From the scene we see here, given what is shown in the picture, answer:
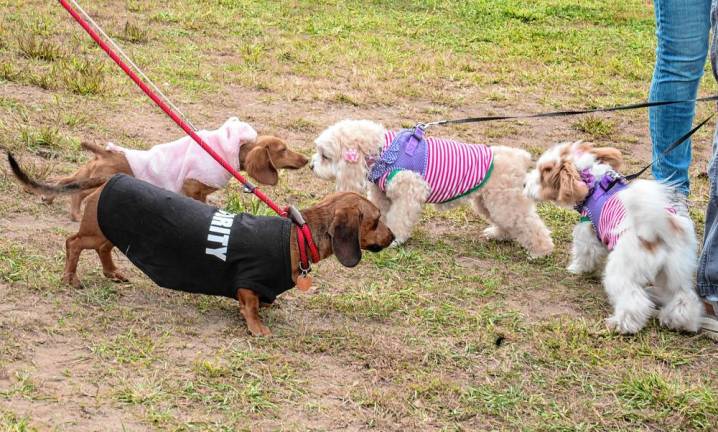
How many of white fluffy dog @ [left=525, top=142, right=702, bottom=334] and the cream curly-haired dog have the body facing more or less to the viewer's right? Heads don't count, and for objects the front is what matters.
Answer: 0

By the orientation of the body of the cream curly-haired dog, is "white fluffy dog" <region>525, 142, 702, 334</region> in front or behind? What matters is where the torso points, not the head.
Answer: behind

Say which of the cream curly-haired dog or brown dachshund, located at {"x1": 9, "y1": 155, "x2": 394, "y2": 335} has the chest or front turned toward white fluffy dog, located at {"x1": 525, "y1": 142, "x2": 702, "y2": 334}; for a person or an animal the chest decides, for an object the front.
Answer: the brown dachshund

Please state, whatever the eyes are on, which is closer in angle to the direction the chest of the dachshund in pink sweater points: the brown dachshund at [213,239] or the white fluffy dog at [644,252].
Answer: the white fluffy dog

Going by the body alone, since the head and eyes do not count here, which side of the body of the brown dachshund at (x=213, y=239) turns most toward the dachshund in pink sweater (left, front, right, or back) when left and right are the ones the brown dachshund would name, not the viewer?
left

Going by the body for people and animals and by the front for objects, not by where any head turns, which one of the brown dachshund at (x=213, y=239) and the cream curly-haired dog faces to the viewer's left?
the cream curly-haired dog

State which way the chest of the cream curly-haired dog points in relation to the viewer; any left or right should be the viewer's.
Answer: facing to the left of the viewer

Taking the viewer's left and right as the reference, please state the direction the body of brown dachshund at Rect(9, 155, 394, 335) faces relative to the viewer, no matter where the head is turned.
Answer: facing to the right of the viewer

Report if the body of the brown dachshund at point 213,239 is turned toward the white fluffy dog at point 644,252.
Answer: yes

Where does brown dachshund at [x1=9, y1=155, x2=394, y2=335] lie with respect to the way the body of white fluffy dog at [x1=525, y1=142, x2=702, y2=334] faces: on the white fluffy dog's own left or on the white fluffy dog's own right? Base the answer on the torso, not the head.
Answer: on the white fluffy dog's own left

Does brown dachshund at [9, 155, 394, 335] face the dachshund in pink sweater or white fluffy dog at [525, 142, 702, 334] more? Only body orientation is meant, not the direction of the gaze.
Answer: the white fluffy dog

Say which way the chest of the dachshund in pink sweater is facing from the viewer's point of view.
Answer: to the viewer's right

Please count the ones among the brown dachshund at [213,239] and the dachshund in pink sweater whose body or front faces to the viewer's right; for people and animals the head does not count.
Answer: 2

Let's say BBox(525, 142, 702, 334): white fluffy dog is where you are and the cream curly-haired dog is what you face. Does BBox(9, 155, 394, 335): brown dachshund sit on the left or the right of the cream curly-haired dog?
left
